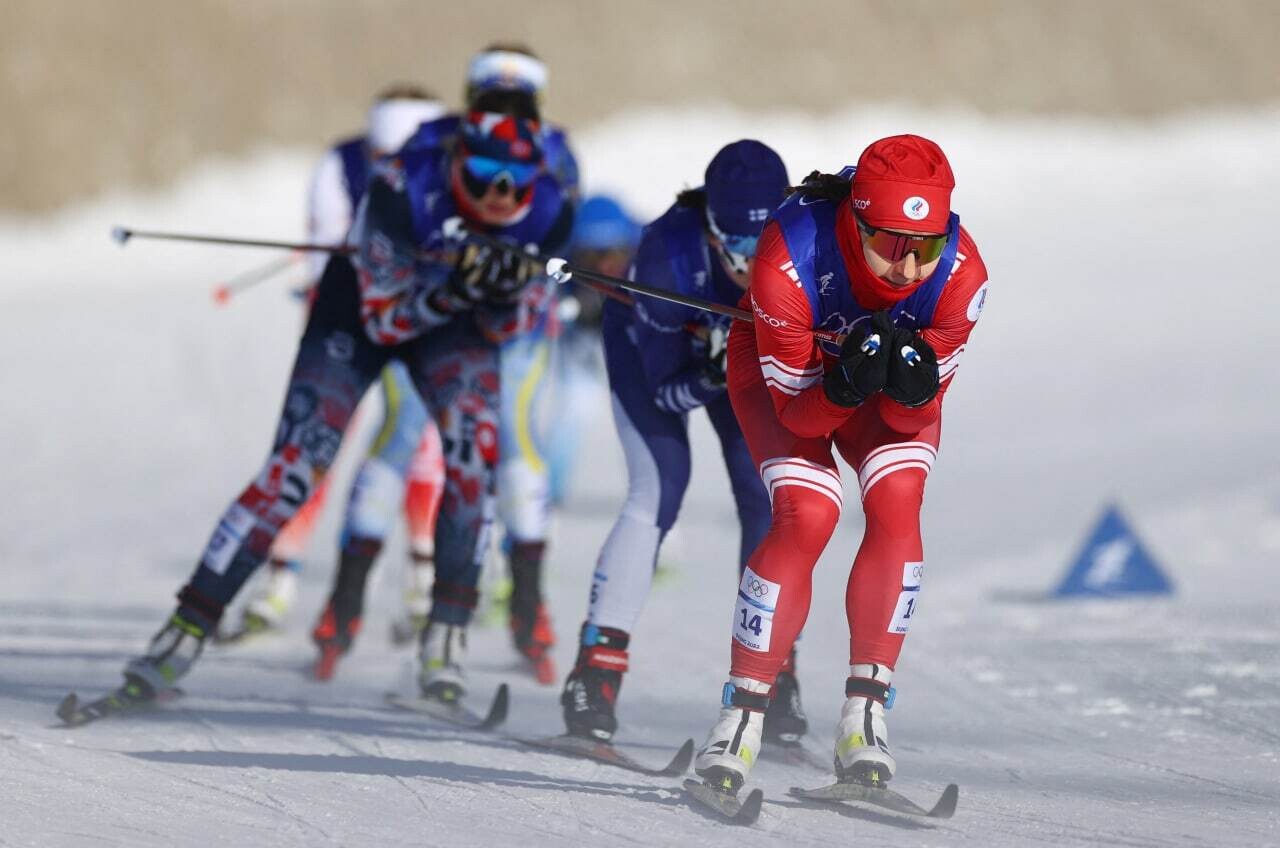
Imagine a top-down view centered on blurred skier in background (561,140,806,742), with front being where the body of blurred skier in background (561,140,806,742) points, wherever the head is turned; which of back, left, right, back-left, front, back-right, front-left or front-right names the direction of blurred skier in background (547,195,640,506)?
back-left

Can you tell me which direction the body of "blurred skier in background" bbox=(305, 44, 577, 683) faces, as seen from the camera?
toward the camera

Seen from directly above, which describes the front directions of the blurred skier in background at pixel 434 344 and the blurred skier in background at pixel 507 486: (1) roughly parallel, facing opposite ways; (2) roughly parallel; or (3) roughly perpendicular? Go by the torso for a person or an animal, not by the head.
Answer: roughly parallel

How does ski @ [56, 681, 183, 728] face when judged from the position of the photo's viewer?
facing the viewer and to the left of the viewer

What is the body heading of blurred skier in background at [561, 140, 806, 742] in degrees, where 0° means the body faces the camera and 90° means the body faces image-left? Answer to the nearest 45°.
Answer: approximately 315°

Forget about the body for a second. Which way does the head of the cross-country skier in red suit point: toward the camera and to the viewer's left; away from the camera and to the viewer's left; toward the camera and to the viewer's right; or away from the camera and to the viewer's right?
toward the camera and to the viewer's right

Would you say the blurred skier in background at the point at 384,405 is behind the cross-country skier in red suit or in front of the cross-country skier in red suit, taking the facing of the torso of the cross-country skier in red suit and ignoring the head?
behind

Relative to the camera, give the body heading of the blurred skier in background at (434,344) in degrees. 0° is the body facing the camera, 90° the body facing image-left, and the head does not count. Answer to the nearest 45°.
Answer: approximately 0°

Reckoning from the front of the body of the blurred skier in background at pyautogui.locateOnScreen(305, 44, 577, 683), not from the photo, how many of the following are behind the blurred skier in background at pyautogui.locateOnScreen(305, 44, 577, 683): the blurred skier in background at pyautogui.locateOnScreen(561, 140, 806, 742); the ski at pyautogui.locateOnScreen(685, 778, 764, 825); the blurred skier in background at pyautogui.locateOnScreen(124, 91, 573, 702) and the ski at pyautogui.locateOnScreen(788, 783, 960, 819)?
0

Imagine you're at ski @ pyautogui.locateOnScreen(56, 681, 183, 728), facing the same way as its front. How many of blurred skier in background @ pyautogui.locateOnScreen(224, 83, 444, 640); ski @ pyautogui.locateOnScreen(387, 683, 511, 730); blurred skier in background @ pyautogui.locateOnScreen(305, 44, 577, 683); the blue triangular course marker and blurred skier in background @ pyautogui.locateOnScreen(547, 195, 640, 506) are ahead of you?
0

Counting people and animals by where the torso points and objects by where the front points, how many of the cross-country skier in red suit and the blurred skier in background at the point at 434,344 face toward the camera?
2

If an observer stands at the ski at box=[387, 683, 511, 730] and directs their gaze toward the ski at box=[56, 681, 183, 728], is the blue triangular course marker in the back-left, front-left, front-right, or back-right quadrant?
back-right

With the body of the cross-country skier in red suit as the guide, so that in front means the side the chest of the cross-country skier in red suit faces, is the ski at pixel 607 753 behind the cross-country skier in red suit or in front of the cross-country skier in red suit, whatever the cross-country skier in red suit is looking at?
behind

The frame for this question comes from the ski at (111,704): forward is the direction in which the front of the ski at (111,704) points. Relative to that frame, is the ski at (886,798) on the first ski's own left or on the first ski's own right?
on the first ski's own left

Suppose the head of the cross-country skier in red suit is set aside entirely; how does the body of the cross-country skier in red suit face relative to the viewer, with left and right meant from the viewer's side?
facing the viewer

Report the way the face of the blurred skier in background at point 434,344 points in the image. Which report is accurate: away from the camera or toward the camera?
toward the camera

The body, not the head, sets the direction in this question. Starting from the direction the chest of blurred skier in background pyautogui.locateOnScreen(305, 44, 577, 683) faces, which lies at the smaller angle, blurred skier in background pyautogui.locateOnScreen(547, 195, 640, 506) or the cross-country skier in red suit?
the cross-country skier in red suit

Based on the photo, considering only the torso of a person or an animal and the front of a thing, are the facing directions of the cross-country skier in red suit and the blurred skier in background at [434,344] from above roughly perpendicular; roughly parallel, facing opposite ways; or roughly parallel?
roughly parallel
